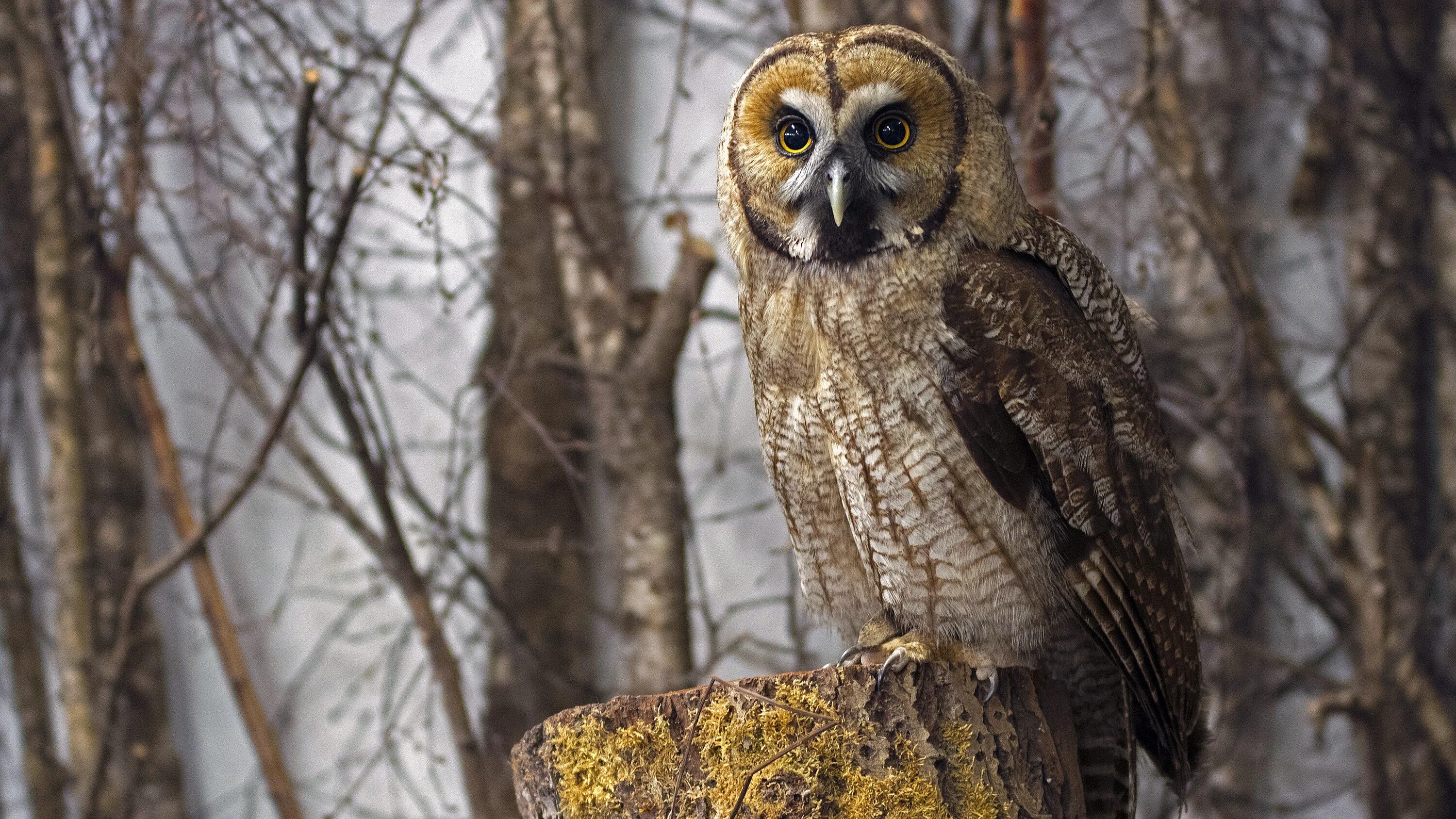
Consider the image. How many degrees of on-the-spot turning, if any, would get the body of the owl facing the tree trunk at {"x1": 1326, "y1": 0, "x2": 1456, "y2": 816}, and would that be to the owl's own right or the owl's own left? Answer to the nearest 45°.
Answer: approximately 180°

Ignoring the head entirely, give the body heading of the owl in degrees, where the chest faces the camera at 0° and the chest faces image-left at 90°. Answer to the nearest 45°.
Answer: approximately 45°

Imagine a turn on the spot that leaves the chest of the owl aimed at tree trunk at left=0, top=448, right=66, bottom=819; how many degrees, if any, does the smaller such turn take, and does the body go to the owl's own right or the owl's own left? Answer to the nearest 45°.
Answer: approximately 90° to the owl's own right

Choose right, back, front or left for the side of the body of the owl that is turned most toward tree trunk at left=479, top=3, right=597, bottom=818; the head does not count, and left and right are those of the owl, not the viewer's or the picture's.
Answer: right

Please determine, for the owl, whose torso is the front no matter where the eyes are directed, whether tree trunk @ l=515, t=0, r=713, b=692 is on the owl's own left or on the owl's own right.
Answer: on the owl's own right

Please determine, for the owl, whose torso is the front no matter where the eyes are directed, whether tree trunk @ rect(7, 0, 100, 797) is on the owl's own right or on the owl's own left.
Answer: on the owl's own right

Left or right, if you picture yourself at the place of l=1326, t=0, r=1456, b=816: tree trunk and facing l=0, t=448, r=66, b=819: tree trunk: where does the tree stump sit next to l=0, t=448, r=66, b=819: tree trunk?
left
